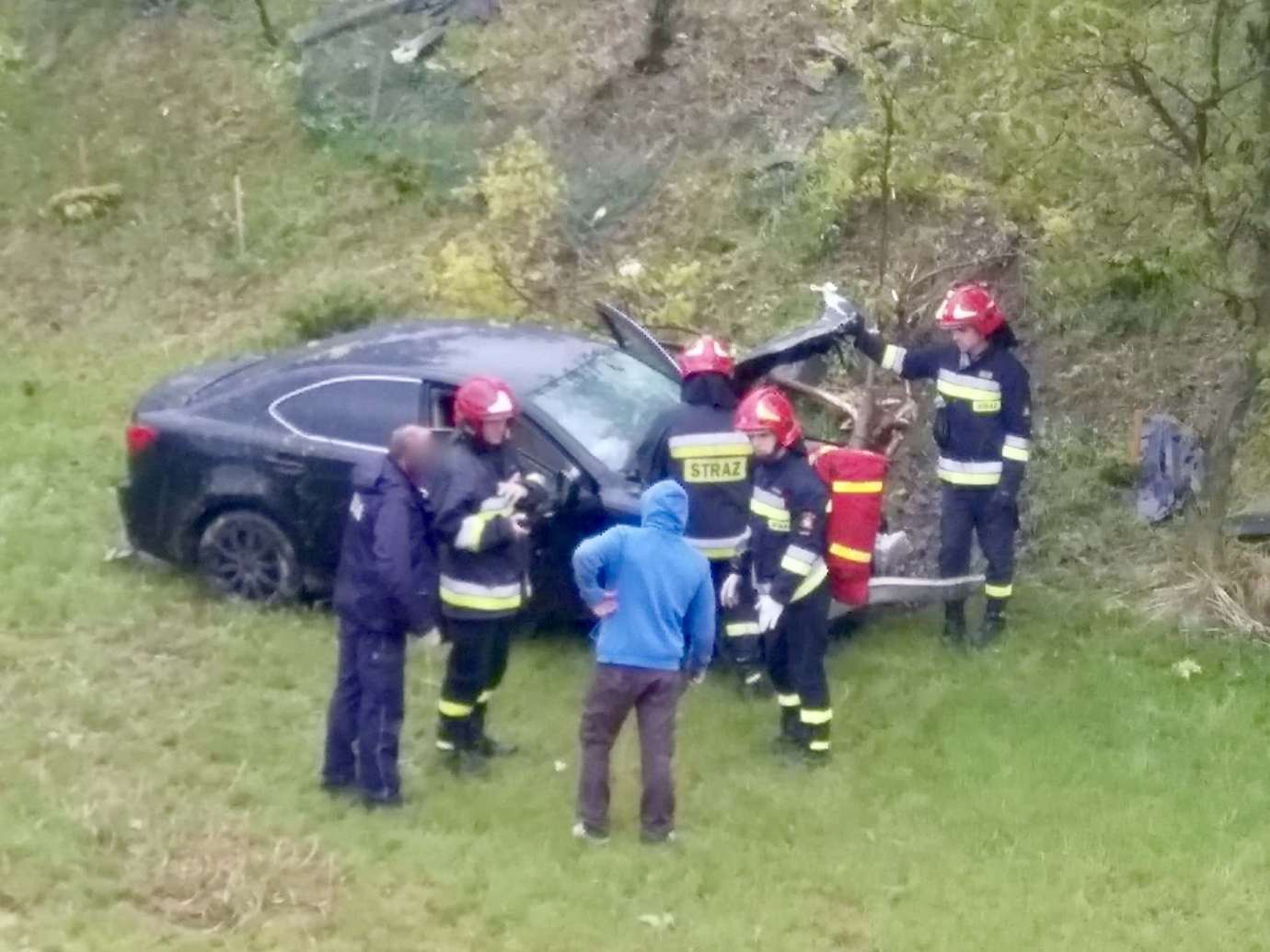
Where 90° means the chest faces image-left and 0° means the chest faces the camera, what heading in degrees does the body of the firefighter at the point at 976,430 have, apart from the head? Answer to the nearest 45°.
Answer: approximately 45°

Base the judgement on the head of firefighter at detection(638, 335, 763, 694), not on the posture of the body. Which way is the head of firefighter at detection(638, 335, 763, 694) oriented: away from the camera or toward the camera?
away from the camera

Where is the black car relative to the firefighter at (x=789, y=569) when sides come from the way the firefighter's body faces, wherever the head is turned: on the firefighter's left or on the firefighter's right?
on the firefighter's right

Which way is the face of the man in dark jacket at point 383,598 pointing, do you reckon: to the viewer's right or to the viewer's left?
to the viewer's right

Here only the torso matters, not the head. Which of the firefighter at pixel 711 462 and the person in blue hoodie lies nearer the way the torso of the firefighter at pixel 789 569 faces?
the person in blue hoodie

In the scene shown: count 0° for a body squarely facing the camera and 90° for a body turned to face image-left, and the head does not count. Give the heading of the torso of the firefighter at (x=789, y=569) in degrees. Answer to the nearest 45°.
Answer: approximately 45°

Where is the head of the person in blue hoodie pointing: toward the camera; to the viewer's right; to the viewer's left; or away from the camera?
away from the camera

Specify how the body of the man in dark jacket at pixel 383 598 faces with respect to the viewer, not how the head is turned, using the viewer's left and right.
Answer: facing away from the viewer and to the right of the viewer
